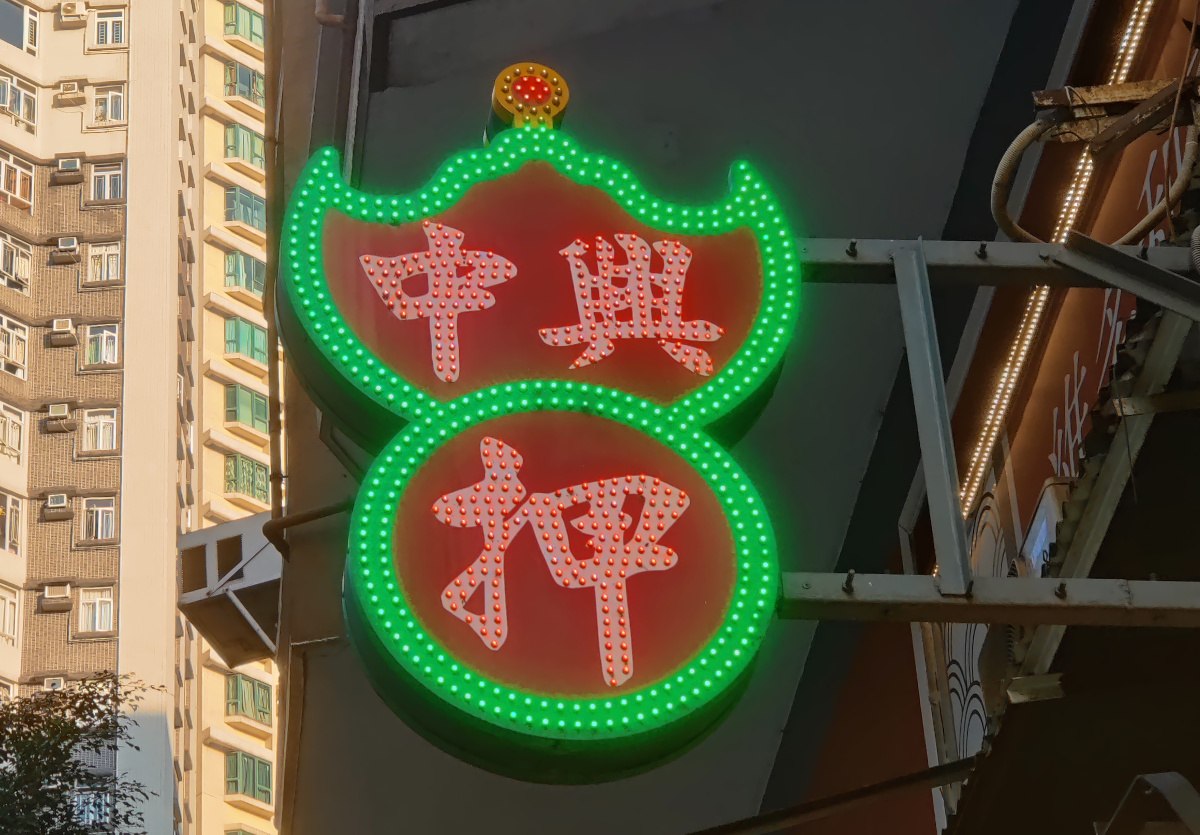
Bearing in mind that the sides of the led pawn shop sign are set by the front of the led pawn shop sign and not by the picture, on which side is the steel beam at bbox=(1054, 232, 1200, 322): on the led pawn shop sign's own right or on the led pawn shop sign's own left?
on the led pawn shop sign's own left

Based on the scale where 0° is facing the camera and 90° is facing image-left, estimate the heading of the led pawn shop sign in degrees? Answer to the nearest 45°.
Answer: approximately 0°

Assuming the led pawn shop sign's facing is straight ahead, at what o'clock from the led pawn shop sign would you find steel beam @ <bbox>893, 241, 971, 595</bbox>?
The steel beam is roughly at 9 o'clock from the led pawn shop sign.

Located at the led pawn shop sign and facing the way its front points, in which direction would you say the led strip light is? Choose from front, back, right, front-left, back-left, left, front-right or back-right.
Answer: back-left

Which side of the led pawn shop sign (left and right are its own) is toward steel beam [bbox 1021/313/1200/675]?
left
